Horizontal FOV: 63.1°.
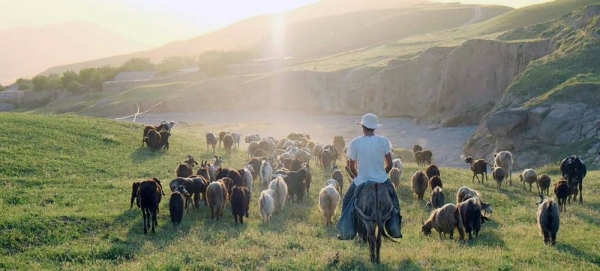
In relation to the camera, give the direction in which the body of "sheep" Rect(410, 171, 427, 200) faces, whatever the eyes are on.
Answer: away from the camera

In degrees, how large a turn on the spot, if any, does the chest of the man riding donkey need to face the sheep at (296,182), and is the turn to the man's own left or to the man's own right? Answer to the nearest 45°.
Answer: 0° — they already face it

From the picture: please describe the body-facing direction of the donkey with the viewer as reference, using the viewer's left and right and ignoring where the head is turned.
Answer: facing away from the viewer

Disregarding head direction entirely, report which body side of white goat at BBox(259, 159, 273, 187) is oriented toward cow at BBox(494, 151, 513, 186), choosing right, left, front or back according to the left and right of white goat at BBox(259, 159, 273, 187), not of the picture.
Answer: right

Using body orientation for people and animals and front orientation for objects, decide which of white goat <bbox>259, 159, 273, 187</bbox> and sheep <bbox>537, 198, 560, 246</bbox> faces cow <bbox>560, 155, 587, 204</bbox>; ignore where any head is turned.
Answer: sheep <bbox>537, 198, 560, 246</bbox>

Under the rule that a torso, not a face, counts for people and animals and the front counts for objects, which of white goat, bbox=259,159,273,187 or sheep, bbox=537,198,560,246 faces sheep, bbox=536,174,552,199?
sheep, bbox=537,198,560,246

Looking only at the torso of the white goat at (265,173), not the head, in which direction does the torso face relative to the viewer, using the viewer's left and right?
facing away from the viewer

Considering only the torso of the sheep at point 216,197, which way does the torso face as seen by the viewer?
away from the camera

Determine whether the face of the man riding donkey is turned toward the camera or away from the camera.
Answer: away from the camera
